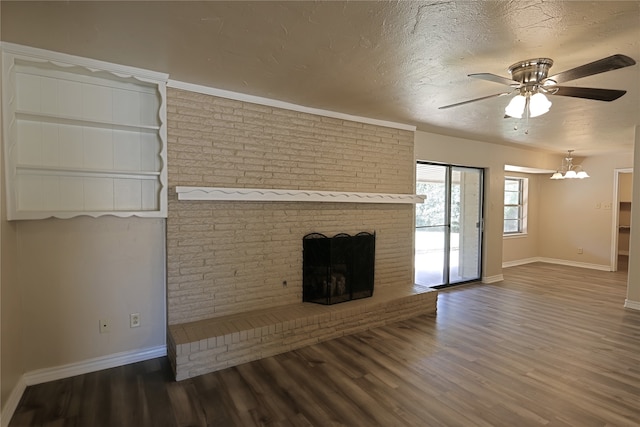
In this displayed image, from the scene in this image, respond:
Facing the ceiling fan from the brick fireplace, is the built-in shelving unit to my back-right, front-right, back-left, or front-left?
back-right

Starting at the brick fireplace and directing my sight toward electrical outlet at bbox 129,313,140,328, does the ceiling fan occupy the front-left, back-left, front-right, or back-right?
back-left

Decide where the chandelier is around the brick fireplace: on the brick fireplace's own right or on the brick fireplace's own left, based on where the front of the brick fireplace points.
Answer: on the brick fireplace's own left

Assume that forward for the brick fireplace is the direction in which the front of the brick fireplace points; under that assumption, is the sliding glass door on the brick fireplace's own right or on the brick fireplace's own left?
on the brick fireplace's own left

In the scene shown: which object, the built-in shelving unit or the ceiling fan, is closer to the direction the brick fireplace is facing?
the ceiling fan

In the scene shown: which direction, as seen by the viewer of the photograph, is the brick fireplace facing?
facing the viewer and to the right of the viewer

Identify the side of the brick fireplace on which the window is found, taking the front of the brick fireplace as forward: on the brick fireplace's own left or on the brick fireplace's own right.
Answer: on the brick fireplace's own left

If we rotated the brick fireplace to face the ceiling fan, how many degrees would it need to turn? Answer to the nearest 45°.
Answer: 0° — it already faces it
